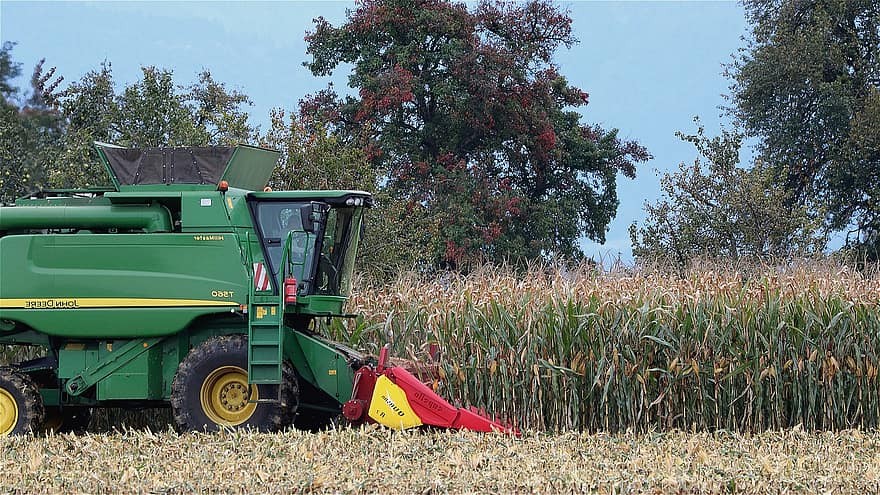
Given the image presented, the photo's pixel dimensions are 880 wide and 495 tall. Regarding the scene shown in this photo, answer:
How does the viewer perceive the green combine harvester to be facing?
facing to the right of the viewer

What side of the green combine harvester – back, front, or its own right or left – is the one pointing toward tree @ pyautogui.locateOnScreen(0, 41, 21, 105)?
left

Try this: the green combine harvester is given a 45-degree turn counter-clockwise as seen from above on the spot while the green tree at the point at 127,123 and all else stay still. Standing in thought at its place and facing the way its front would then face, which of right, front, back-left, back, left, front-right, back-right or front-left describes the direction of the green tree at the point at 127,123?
front-left

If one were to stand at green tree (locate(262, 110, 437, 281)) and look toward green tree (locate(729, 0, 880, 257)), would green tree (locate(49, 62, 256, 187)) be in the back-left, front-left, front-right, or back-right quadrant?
back-left

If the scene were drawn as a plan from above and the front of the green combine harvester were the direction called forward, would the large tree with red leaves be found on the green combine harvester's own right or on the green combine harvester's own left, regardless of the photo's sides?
on the green combine harvester's own left

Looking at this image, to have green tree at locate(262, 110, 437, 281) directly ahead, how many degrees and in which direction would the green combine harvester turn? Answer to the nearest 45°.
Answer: approximately 90° to its left

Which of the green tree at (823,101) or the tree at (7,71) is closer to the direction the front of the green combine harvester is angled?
the green tree

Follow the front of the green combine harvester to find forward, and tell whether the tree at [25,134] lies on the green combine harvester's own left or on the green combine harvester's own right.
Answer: on the green combine harvester's own left
